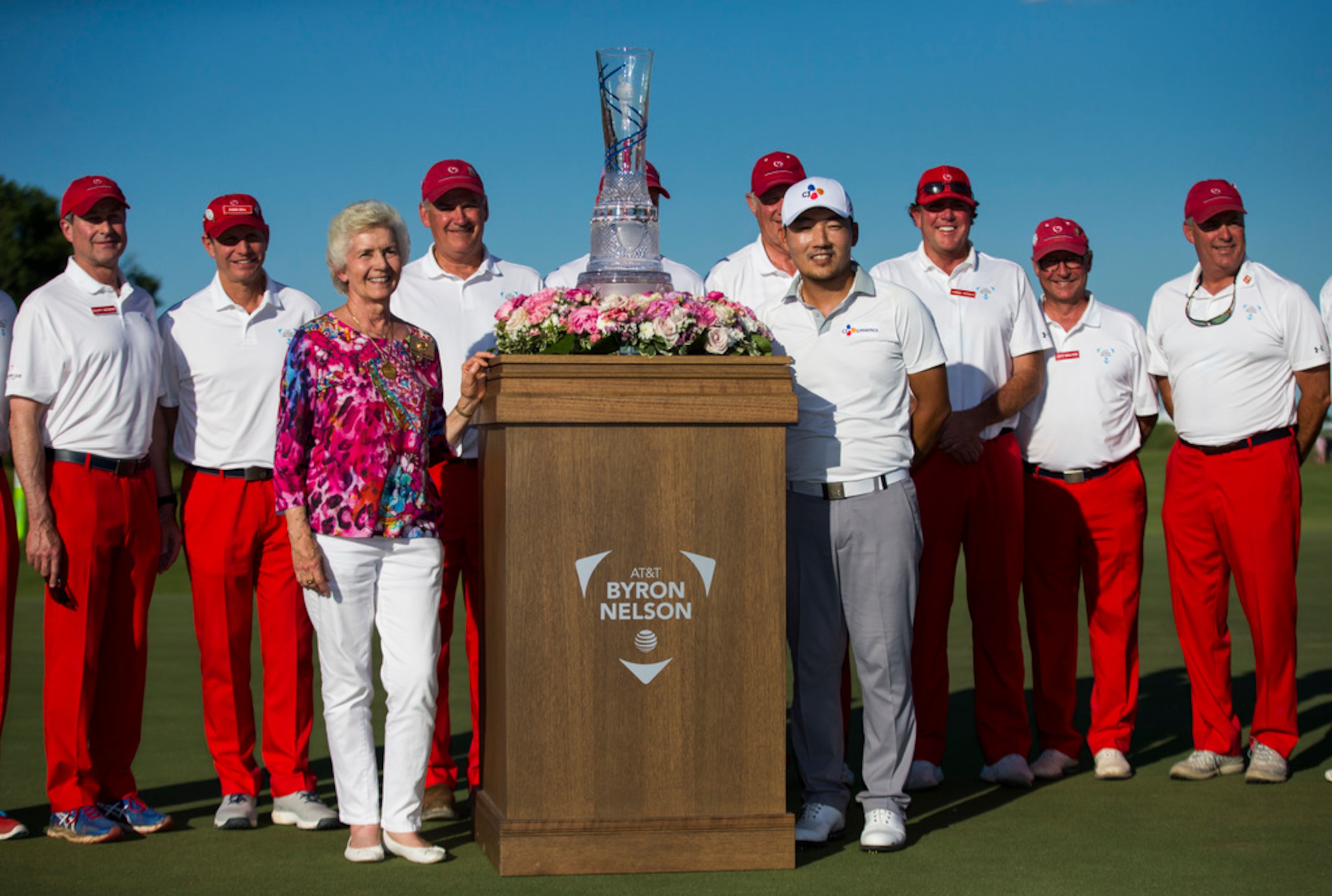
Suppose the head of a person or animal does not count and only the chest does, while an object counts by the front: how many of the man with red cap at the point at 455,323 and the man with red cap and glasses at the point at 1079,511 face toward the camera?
2

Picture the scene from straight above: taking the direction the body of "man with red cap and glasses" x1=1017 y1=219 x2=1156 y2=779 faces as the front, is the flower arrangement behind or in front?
in front

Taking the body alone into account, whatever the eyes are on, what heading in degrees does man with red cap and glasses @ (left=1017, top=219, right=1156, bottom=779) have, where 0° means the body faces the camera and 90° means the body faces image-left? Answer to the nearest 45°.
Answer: approximately 0°

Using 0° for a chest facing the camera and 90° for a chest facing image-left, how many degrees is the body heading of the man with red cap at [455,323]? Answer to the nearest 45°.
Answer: approximately 0°

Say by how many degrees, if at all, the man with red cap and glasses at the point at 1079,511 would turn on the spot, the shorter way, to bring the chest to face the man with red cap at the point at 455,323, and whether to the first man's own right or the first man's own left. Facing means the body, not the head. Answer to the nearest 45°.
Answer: approximately 45° to the first man's own right

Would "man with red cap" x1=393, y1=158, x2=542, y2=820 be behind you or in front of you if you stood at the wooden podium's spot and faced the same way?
behind

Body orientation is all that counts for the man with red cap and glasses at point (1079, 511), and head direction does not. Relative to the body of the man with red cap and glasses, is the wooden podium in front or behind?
in front

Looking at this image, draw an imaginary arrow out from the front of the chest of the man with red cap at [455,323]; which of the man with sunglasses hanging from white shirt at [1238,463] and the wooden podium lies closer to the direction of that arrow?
the wooden podium

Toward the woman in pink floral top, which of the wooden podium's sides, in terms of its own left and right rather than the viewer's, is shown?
right

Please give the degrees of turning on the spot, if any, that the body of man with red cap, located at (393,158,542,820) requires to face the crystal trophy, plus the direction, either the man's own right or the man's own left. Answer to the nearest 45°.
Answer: approximately 45° to the man's own left

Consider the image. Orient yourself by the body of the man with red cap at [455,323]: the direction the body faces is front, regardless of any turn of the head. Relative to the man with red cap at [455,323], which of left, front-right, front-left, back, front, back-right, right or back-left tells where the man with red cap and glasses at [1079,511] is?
left

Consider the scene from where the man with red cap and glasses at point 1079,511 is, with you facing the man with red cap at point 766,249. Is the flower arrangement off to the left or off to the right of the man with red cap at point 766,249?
left

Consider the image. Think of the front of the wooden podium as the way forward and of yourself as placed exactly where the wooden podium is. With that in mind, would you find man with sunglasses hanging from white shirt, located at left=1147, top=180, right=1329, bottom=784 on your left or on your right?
on your left

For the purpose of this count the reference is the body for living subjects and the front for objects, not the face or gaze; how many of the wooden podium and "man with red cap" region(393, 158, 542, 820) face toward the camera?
2
